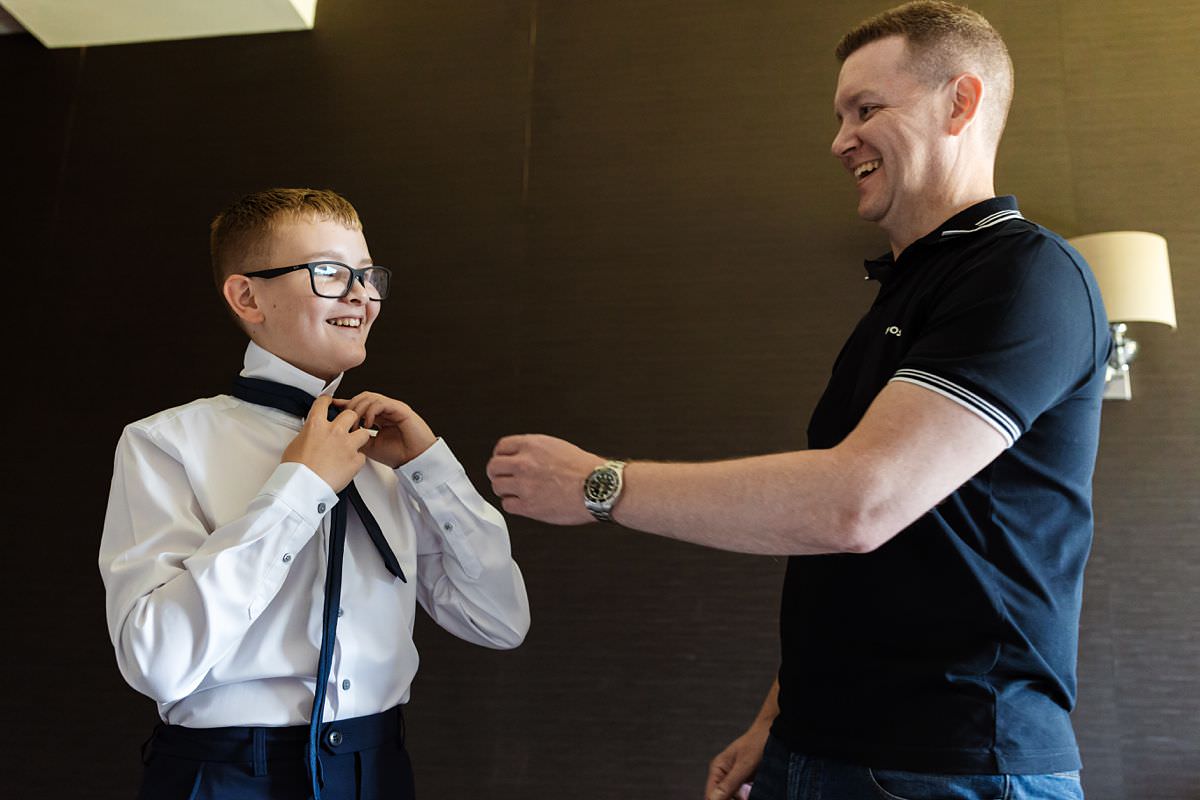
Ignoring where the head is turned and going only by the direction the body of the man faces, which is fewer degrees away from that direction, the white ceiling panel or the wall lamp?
the white ceiling panel

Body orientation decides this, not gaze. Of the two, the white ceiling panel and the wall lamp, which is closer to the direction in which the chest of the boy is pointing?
the wall lamp

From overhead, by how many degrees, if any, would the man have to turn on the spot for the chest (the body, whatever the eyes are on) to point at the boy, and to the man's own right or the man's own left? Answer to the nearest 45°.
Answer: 0° — they already face them

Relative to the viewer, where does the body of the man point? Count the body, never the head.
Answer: to the viewer's left

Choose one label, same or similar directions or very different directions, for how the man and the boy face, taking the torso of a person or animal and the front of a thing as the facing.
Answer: very different directions

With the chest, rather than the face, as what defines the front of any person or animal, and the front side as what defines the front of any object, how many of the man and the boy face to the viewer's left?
1

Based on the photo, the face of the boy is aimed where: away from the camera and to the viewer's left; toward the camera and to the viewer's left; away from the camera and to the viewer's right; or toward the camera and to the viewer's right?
toward the camera and to the viewer's right

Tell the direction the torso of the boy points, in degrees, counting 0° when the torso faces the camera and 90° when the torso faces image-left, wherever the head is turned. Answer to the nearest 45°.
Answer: approximately 315°

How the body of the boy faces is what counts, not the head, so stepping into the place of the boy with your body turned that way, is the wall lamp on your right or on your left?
on your left
